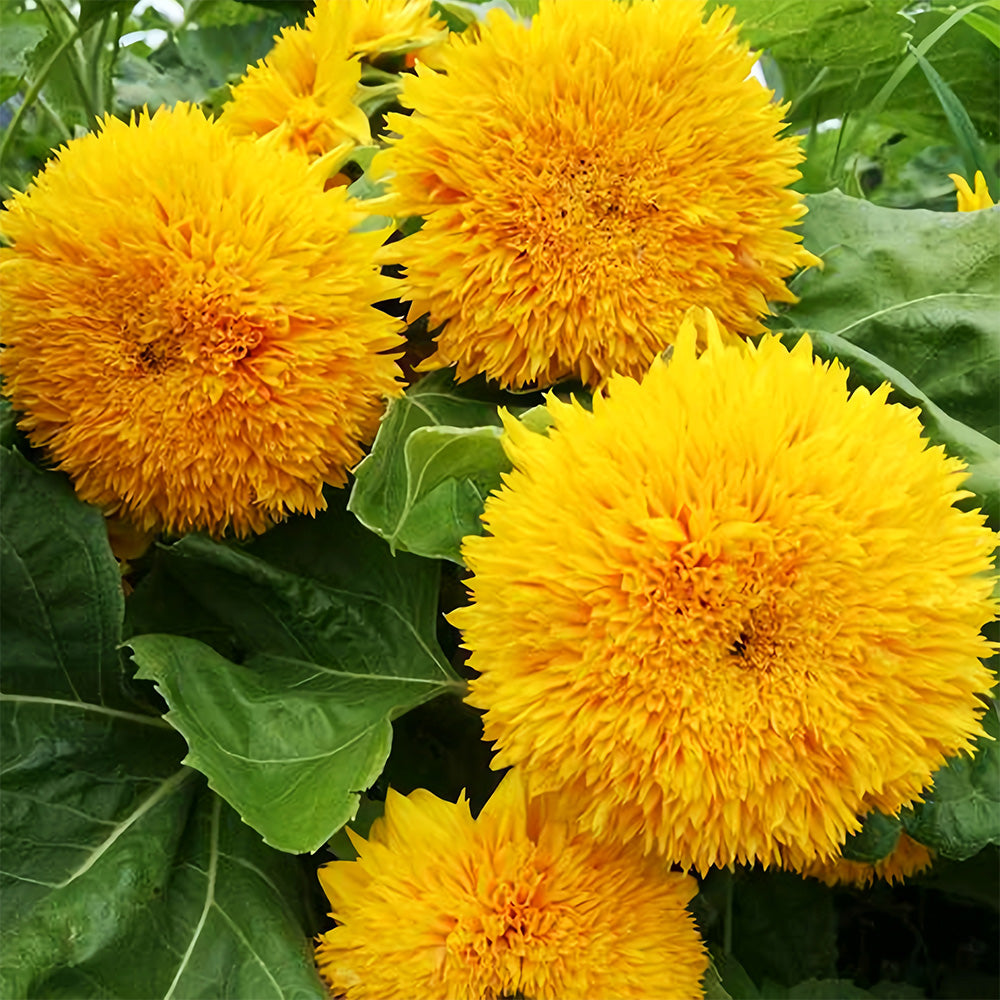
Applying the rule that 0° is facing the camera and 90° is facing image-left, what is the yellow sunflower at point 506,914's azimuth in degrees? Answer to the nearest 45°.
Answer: approximately 0°
